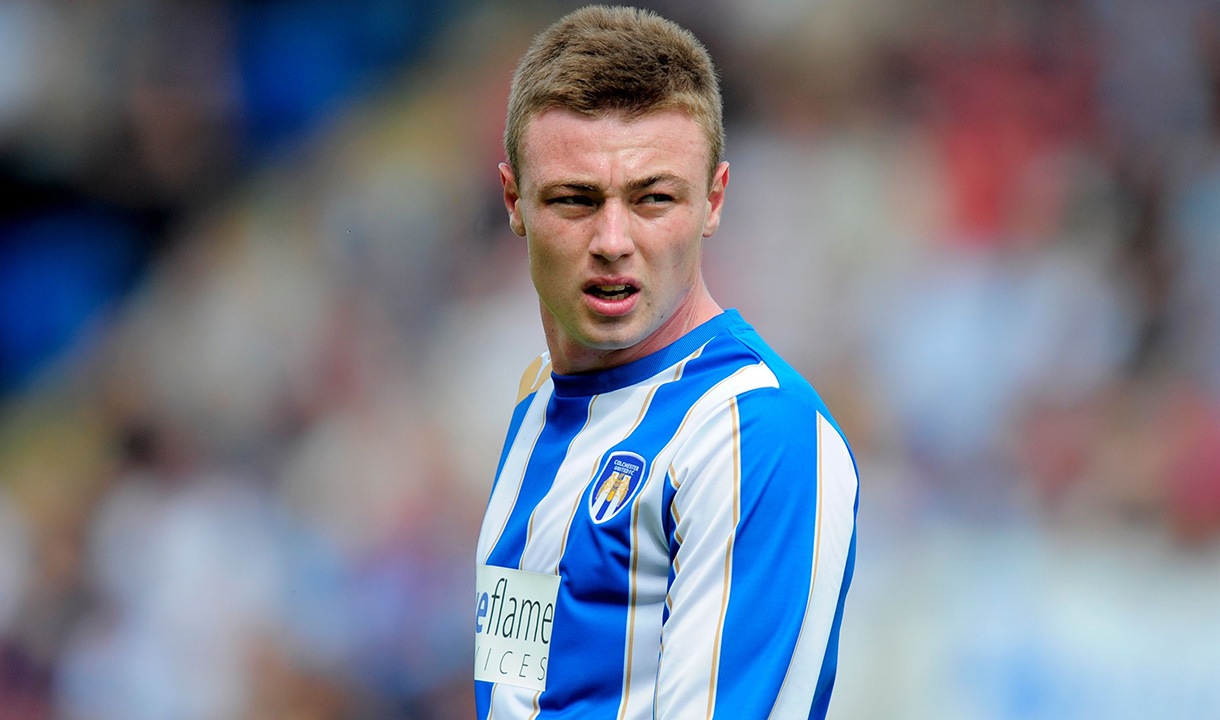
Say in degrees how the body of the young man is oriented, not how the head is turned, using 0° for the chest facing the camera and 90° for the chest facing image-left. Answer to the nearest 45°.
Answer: approximately 45°
